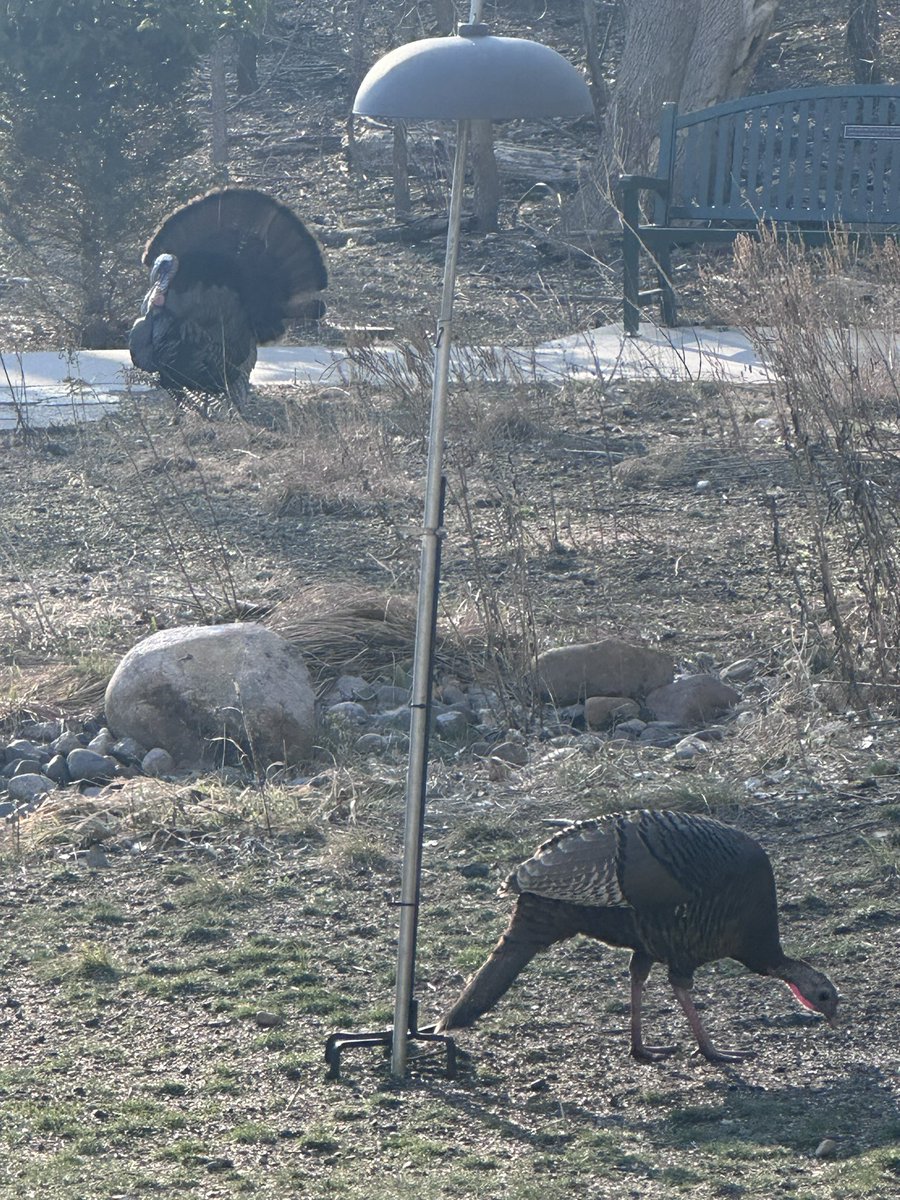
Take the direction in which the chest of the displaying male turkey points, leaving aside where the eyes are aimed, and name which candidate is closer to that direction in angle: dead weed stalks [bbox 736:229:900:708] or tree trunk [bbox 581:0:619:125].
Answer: the dead weed stalks

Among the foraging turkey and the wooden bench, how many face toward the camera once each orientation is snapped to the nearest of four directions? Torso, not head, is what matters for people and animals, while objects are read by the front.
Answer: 1

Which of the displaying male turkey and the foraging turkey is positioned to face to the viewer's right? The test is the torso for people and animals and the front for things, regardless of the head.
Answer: the foraging turkey

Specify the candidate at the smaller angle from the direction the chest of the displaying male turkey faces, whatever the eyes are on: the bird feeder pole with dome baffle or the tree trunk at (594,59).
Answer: the bird feeder pole with dome baffle

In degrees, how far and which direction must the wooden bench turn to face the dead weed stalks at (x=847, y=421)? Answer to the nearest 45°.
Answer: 0° — it already faces it

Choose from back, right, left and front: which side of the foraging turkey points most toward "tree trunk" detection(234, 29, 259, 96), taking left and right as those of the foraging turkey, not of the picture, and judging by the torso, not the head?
left

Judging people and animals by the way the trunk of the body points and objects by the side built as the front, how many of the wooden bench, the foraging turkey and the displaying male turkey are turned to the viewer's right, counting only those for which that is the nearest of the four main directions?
1

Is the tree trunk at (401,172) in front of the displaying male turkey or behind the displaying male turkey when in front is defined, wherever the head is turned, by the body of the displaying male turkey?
behind

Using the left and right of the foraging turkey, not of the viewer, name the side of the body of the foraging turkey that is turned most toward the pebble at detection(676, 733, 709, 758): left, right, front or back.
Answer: left

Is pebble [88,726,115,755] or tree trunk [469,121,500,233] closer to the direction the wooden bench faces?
the pebble

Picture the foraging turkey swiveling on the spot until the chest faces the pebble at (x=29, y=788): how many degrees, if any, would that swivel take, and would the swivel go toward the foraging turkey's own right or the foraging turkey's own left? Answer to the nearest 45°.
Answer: approximately 135° to the foraging turkey's own left

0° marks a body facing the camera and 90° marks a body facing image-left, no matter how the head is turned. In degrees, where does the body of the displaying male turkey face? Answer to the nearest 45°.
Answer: approximately 45°

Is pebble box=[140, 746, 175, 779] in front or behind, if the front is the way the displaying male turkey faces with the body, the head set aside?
in front

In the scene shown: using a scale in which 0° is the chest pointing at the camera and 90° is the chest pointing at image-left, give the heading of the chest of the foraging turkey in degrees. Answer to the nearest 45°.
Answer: approximately 270°
